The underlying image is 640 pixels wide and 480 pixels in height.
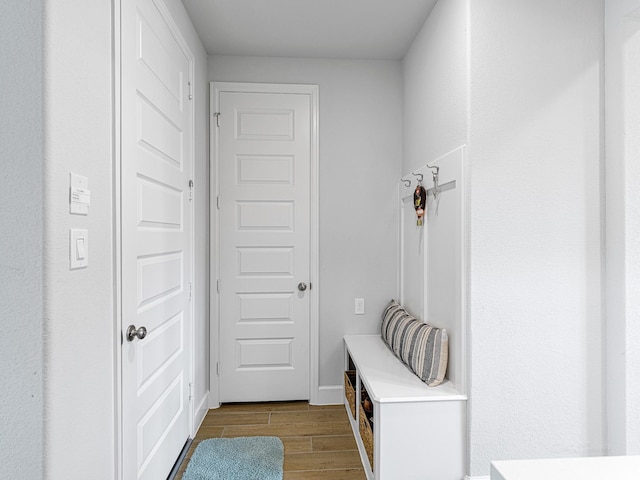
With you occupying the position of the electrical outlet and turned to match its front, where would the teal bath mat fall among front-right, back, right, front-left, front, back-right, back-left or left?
front-right

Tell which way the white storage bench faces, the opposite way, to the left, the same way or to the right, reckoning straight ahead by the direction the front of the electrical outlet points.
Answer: to the right

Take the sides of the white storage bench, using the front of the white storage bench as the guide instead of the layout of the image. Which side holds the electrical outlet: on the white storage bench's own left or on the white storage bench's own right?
on the white storage bench's own right

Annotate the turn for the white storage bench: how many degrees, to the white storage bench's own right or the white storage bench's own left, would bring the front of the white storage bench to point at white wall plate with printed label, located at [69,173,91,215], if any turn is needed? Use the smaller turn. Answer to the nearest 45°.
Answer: approximately 45° to the white storage bench's own left

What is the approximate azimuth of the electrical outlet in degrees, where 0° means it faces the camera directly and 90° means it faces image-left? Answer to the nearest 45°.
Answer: approximately 0°

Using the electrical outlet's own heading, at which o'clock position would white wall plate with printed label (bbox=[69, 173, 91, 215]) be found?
The white wall plate with printed label is roughly at 1 o'clock from the electrical outlet.

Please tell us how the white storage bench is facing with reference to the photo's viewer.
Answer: facing to the left of the viewer

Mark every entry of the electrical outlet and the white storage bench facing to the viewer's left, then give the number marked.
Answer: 1

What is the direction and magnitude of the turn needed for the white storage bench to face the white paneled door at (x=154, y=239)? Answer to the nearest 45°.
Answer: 0° — it already faces it
